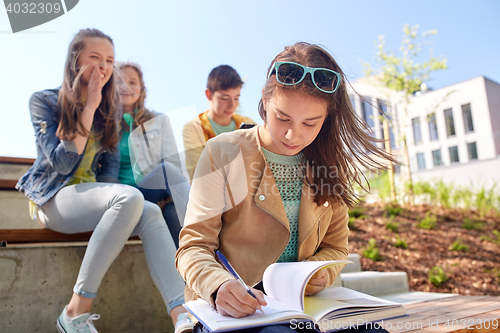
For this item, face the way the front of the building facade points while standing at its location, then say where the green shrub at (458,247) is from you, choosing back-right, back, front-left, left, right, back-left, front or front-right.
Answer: front-left

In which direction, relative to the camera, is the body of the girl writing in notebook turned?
toward the camera

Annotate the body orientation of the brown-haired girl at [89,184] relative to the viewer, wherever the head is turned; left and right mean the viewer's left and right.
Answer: facing the viewer and to the right of the viewer

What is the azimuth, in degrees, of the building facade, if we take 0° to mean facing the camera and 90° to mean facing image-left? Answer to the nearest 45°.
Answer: approximately 45°

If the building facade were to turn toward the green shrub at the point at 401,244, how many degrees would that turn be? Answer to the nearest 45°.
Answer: approximately 45° to its left

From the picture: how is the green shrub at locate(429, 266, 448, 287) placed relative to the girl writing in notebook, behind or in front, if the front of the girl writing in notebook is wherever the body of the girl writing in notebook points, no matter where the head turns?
behind

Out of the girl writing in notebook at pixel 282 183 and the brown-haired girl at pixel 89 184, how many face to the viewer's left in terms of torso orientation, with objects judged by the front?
0

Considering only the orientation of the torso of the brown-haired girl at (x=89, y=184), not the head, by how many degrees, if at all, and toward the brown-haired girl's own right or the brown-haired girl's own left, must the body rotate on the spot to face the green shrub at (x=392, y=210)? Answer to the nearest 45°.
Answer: approximately 90° to the brown-haired girl's own left

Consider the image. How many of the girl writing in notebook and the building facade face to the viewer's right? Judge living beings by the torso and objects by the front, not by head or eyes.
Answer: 0

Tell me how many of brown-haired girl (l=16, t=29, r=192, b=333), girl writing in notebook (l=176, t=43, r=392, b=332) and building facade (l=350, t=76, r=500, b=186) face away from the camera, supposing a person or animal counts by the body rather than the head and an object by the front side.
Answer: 0

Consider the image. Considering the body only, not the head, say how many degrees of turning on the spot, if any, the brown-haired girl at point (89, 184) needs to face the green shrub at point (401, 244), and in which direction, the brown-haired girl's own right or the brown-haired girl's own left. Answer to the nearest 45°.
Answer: approximately 90° to the brown-haired girl's own left
